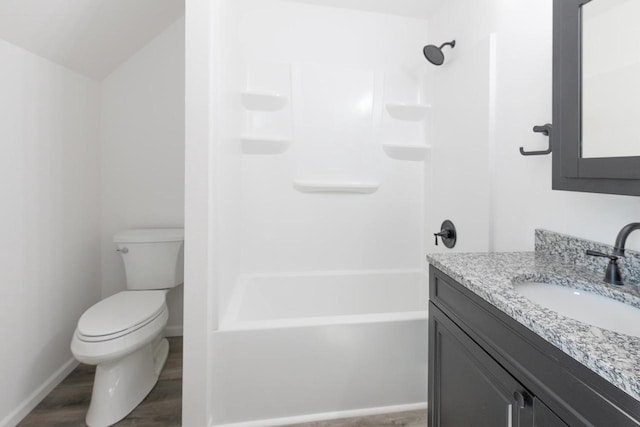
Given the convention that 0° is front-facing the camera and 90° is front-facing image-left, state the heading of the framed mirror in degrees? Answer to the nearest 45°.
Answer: approximately 45°

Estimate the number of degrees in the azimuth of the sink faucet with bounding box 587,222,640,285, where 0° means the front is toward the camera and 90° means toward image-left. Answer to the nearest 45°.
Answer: approximately 45°

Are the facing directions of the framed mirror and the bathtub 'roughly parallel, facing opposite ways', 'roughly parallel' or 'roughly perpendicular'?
roughly perpendicular

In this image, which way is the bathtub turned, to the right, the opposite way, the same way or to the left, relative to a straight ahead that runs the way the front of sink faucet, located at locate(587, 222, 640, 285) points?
to the left

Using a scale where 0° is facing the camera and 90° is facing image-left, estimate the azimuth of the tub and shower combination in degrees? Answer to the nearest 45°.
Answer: approximately 0°
